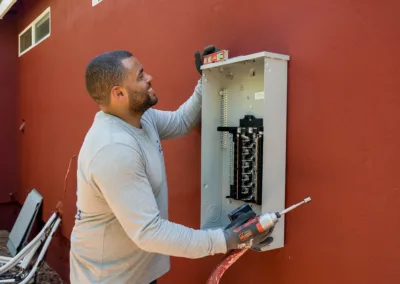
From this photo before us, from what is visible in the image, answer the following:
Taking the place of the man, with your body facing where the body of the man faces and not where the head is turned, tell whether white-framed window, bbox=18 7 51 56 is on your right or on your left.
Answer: on your left

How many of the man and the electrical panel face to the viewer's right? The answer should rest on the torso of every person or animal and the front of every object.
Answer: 1

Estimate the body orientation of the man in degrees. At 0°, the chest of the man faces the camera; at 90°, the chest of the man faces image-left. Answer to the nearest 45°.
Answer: approximately 270°

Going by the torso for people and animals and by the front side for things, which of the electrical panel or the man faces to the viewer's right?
the man

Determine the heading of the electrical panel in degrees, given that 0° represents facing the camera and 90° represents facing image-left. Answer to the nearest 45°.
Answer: approximately 45°

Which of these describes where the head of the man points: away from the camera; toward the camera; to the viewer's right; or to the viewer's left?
to the viewer's right
